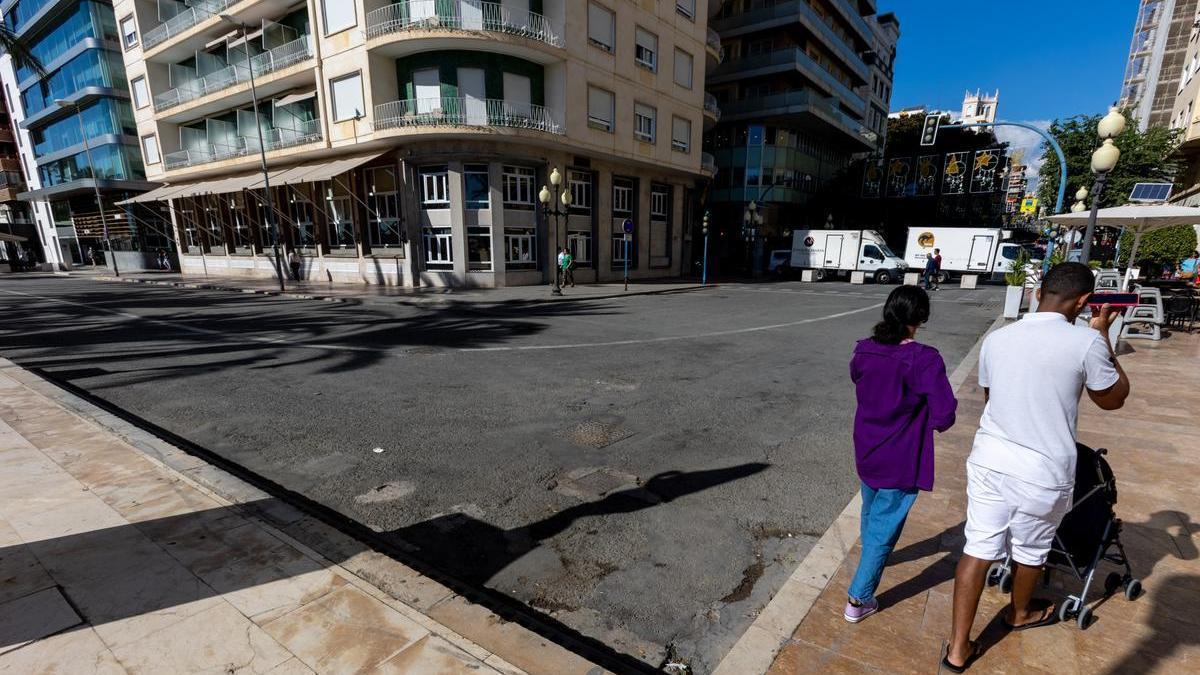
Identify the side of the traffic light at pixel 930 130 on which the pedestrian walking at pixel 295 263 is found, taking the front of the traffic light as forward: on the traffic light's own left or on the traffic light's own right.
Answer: on the traffic light's own right

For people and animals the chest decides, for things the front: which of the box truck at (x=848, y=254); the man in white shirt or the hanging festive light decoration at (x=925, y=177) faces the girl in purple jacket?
the hanging festive light decoration

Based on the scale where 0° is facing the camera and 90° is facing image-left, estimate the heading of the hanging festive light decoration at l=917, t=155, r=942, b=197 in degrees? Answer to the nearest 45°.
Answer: approximately 0°

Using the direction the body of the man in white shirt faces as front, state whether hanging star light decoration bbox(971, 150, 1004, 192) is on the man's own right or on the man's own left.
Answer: on the man's own left

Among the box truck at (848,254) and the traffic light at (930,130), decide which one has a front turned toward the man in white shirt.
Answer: the traffic light

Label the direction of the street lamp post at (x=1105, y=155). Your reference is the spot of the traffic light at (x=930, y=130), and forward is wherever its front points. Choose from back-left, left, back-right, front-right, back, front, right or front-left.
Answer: front

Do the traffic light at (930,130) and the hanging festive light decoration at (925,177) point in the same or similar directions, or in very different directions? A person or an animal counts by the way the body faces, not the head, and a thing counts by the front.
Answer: same or similar directions

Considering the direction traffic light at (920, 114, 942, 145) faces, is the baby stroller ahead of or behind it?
ahead

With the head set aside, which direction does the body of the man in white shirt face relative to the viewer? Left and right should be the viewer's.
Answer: facing away from the viewer and to the right of the viewer

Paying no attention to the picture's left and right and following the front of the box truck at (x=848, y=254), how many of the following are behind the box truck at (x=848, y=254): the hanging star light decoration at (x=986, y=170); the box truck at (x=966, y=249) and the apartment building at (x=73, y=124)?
1

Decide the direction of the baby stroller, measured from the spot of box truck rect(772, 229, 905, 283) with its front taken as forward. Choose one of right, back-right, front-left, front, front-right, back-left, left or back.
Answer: right

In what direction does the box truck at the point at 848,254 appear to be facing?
to the viewer's right

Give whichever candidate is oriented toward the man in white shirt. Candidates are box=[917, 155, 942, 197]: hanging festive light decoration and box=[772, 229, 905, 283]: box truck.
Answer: the hanging festive light decoration

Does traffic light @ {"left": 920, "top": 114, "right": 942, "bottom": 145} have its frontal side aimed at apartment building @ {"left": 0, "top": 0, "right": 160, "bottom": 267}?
no

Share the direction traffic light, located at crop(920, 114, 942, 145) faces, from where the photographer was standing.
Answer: facing the viewer
